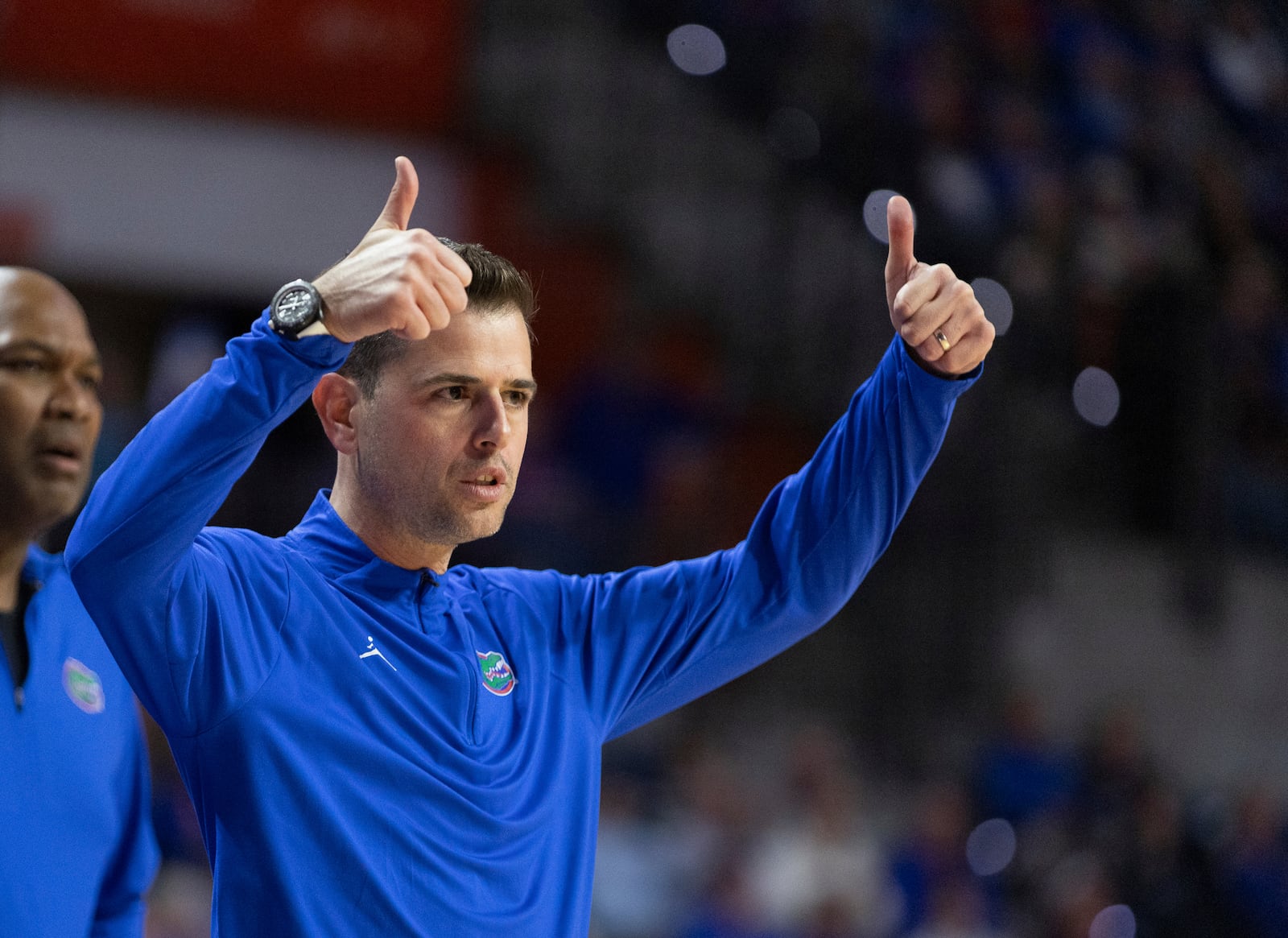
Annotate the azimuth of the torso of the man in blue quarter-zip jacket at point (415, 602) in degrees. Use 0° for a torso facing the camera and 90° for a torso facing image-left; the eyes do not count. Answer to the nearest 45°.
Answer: approximately 315°

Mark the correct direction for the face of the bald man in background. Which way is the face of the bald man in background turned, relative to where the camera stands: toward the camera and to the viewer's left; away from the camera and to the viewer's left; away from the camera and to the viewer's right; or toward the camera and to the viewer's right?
toward the camera and to the viewer's right

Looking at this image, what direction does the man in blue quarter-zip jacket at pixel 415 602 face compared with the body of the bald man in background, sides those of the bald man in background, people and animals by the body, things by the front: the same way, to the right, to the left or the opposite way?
the same way

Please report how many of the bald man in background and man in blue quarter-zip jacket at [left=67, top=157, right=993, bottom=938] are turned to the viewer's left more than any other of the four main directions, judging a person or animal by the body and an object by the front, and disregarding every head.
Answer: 0

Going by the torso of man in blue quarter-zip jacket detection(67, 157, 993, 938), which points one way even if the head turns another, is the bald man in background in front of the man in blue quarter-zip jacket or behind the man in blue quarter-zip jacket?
behind
